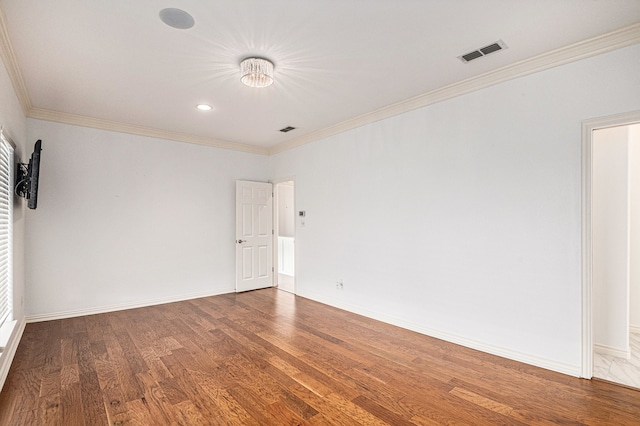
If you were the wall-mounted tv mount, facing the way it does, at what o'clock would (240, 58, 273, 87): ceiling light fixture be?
The ceiling light fixture is roughly at 2 o'clock from the wall-mounted tv mount.

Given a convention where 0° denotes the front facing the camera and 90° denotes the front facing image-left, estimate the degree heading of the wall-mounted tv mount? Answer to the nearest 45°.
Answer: approximately 270°

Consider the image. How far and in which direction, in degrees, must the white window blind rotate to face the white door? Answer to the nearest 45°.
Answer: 0° — it already faces it

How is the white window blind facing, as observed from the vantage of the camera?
facing to the right of the viewer

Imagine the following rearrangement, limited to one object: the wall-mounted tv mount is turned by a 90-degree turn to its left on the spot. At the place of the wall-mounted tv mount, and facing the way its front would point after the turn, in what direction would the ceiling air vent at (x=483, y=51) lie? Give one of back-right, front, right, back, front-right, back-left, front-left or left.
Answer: back-right

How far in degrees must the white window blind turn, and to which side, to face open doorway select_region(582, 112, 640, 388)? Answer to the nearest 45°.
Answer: approximately 45° to its right

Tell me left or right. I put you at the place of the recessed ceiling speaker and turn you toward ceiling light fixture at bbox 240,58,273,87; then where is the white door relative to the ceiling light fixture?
left

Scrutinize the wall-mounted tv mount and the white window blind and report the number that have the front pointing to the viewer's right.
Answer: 2
